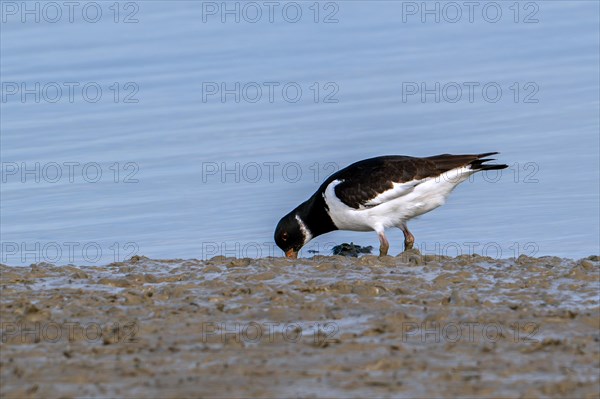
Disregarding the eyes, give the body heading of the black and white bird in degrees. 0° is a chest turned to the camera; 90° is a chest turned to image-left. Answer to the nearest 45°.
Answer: approximately 90°
